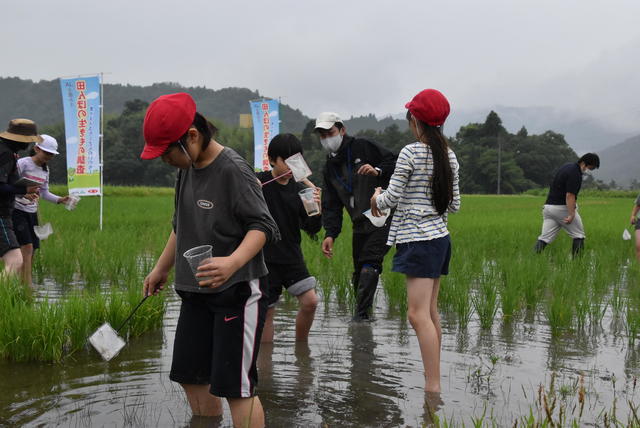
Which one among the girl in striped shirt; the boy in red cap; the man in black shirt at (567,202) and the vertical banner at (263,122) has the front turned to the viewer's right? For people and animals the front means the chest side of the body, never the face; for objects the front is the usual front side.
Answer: the man in black shirt

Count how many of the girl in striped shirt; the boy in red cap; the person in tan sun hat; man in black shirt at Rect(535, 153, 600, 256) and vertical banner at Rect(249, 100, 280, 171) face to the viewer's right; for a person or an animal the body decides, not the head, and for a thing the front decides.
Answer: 2

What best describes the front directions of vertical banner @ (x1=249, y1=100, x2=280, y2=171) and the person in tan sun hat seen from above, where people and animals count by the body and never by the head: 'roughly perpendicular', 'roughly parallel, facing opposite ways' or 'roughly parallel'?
roughly perpendicular

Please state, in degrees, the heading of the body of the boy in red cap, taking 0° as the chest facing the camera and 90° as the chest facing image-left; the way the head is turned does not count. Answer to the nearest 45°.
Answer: approximately 45°

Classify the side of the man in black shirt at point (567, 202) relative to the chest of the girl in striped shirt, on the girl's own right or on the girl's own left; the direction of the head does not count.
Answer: on the girl's own right

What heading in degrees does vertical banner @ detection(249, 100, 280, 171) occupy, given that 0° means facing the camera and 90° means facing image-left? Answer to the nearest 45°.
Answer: approximately 0°

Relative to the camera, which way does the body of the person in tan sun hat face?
to the viewer's right

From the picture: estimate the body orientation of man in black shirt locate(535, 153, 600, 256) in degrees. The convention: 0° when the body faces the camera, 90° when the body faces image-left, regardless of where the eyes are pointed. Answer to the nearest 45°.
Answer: approximately 270°

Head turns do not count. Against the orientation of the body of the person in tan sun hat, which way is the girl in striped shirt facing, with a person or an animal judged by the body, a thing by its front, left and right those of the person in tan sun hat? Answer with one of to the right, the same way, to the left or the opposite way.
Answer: to the left
